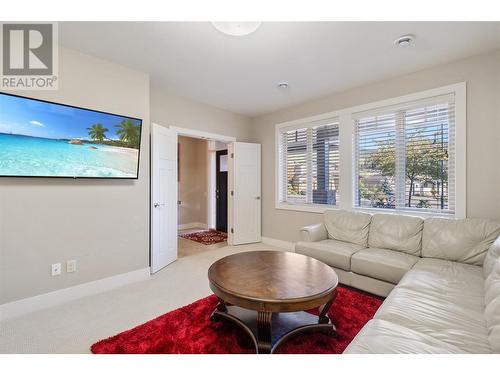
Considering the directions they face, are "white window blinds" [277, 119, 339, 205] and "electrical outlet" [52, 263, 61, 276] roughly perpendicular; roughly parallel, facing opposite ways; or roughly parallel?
roughly perpendicular

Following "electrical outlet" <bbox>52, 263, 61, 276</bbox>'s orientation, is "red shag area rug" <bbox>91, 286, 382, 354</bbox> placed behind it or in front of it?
in front

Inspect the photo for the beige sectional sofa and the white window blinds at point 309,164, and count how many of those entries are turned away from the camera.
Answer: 0

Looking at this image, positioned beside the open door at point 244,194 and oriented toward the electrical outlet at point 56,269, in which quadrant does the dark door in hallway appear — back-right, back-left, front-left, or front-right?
back-right

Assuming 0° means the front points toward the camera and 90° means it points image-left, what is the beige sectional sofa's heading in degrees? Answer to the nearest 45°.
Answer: approximately 45°

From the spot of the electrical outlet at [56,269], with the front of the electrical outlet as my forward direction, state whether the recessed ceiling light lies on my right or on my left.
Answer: on my left

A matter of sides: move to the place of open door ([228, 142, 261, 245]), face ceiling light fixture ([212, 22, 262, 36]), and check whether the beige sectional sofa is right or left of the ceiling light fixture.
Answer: left

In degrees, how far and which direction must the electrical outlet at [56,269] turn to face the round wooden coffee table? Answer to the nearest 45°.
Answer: approximately 45° to its left
